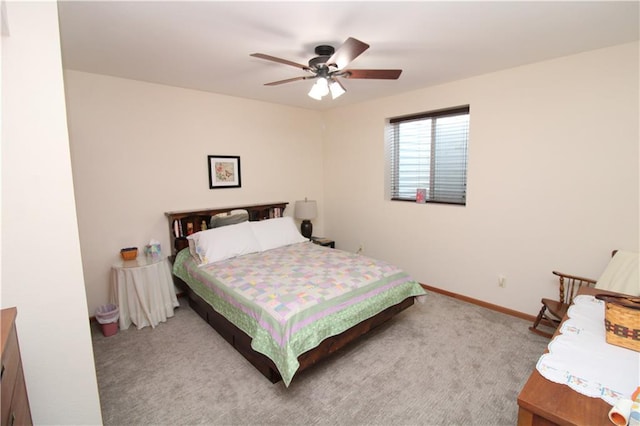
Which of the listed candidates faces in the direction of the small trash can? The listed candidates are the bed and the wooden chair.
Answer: the wooden chair

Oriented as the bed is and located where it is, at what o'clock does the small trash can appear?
The small trash can is roughly at 5 o'clock from the bed.

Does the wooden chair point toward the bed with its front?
yes

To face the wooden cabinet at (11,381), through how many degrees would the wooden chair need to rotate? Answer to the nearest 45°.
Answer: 0° — it already faces it

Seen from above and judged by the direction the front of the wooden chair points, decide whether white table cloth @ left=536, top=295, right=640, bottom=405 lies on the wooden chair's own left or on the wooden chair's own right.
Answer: on the wooden chair's own left

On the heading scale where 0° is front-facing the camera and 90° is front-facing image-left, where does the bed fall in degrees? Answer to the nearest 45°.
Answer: approximately 315°

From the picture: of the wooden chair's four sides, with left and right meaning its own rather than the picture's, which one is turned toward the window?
right

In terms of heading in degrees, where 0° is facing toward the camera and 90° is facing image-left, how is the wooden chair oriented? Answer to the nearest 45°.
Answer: approximately 45°
